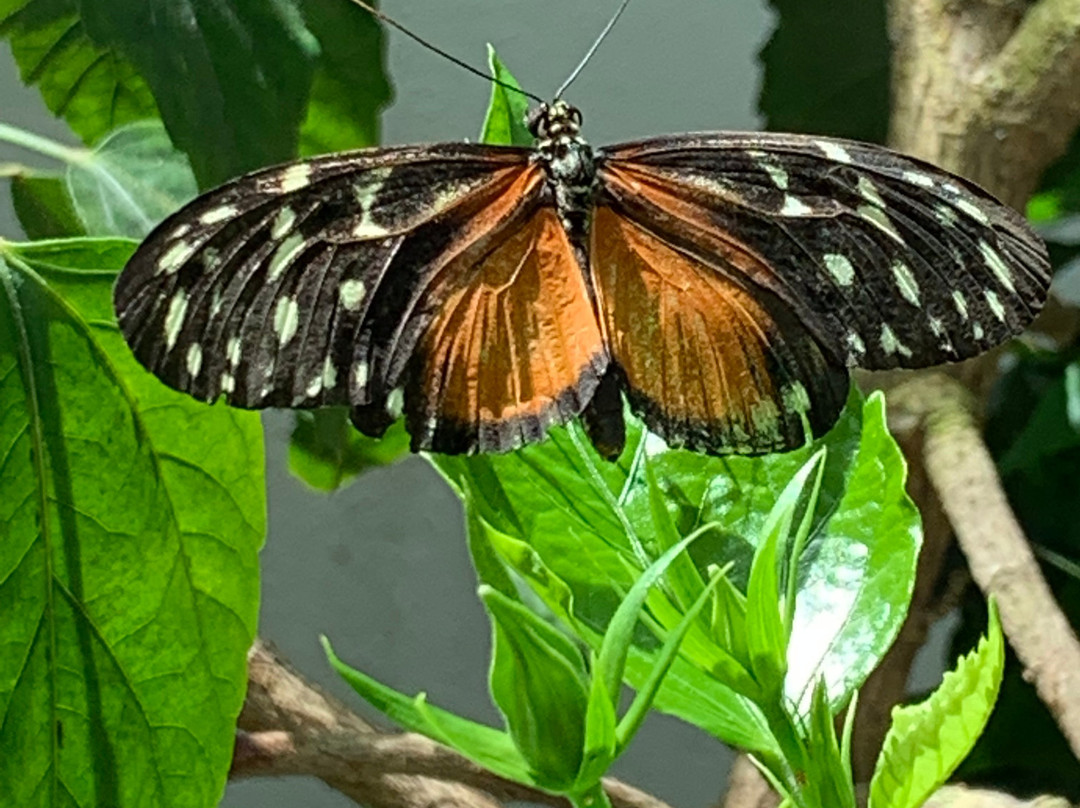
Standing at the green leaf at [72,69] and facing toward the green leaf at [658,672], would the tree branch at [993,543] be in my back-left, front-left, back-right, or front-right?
front-left

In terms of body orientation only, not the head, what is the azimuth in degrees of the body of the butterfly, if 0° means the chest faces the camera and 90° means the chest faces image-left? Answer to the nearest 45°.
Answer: approximately 180°
